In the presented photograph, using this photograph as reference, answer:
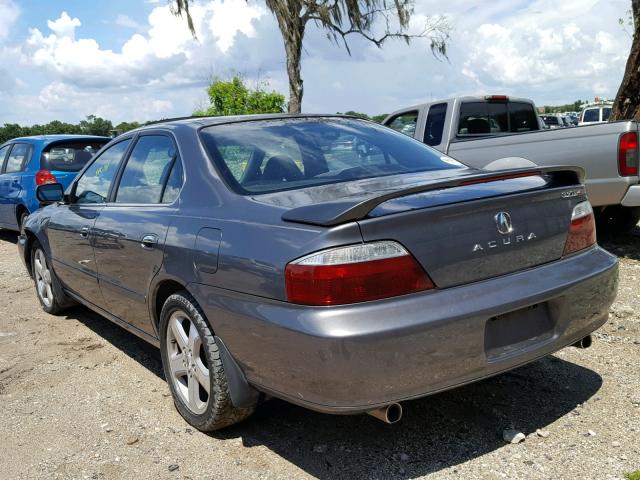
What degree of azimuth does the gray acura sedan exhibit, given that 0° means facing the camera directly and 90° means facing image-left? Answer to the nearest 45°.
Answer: approximately 135°

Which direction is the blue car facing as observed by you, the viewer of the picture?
facing away from the viewer and to the left of the viewer

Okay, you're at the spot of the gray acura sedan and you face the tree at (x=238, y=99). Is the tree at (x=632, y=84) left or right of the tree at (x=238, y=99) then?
right

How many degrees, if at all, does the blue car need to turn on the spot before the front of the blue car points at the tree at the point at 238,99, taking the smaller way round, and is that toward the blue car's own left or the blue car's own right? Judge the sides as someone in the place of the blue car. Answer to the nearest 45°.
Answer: approximately 90° to the blue car's own right

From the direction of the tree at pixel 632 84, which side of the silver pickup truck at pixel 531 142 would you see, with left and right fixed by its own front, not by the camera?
right

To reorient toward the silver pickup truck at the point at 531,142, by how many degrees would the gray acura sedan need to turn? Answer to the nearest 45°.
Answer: approximately 90° to its right

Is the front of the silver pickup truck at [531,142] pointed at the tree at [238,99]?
yes

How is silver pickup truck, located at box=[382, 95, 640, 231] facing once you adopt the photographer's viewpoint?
facing away from the viewer and to the left of the viewer
